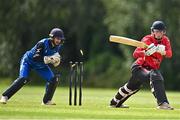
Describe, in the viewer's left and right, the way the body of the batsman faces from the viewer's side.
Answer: facing the viewer

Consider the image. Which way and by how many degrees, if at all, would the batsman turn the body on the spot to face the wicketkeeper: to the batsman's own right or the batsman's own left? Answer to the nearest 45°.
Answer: approximately 90° to the batsman's own right

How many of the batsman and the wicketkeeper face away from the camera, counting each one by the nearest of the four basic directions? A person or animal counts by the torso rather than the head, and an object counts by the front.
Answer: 0

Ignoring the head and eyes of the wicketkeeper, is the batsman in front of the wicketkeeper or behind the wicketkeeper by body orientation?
in front

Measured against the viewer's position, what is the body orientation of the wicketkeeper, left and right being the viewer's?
facing the viewer and to the right of the viewer
